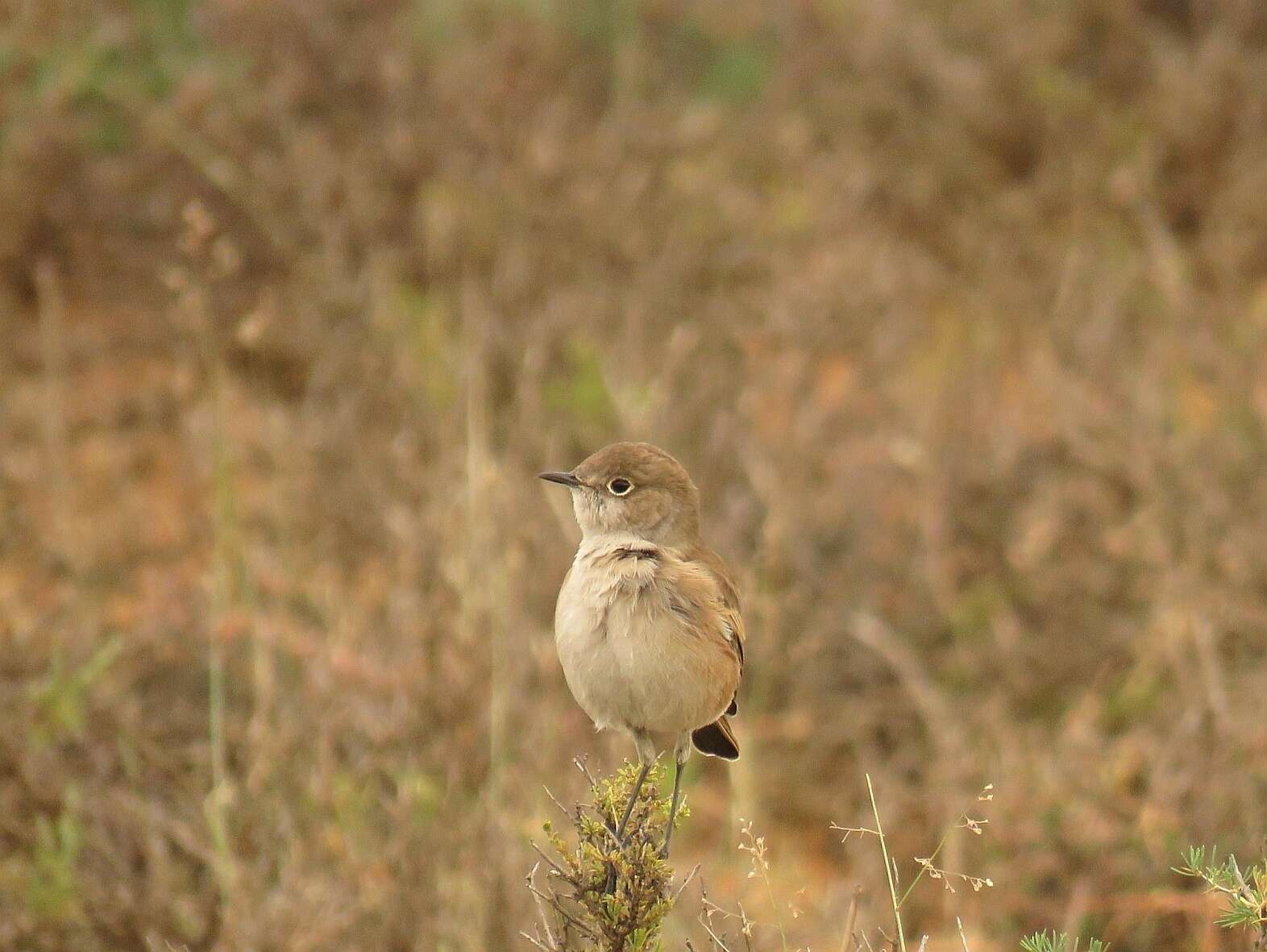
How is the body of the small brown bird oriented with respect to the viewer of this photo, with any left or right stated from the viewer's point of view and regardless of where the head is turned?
facing the viewer and to the left of the viewer
